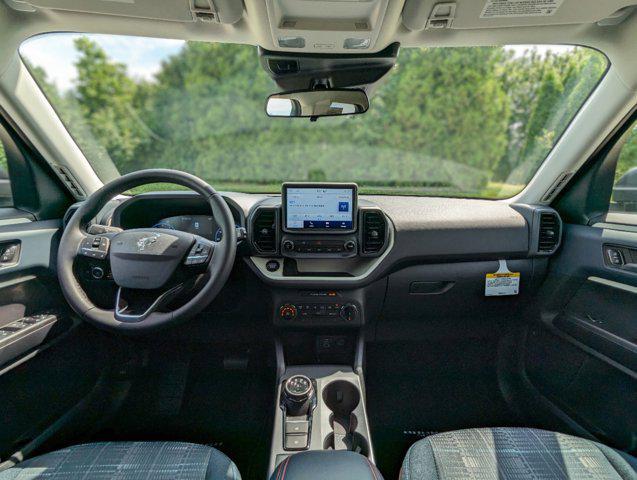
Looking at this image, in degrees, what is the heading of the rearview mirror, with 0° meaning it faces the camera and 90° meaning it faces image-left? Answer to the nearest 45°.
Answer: approximately 0°

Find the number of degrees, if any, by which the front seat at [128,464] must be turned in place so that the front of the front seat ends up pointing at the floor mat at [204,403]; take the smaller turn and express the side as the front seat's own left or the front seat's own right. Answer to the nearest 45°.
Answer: approximately 45° to the front seat's own right

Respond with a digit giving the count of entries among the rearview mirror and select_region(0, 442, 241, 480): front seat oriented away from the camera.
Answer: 1

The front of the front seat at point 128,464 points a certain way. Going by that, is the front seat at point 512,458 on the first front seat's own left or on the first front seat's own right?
on the first front seat's own right

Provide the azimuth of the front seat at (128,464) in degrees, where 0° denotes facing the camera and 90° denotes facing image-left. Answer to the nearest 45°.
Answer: approximately 180°

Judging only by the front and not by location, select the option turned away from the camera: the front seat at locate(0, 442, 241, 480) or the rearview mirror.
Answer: the front seat
